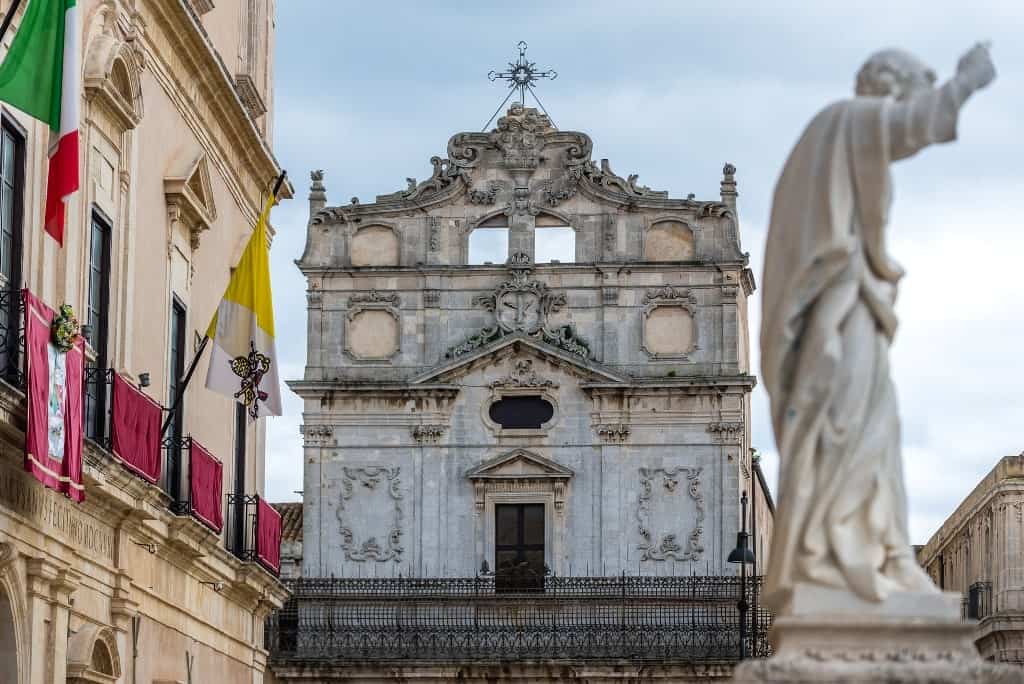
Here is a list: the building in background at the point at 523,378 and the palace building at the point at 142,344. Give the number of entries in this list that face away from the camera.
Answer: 0

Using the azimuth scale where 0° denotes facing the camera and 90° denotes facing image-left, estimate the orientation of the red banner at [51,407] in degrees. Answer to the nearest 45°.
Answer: approximately 315°

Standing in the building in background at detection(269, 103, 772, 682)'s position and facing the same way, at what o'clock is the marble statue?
The marble statue is roughly at 12 o'clock from the building in background.

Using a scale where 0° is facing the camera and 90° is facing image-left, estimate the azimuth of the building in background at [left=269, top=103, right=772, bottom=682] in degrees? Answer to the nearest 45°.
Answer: approximately 0°

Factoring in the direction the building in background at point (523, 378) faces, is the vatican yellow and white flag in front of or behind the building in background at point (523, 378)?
in front

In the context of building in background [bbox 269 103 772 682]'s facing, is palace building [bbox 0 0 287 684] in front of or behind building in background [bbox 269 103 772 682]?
in front

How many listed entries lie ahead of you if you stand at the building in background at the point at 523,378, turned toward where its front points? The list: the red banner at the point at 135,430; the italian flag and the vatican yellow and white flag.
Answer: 3

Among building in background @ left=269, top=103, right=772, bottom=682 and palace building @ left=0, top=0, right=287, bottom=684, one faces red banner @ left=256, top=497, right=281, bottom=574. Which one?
the building in background

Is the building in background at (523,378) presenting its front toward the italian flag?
yes

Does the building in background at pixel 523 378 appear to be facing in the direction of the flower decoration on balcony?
yes

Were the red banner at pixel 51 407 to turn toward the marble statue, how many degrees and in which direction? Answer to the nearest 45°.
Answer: approximately 45° to its right

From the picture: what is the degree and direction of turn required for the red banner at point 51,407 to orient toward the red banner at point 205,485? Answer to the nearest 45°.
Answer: approximately 135° to its left

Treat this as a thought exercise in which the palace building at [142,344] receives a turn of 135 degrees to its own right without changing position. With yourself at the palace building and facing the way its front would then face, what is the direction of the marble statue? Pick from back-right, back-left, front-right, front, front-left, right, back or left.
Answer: left
